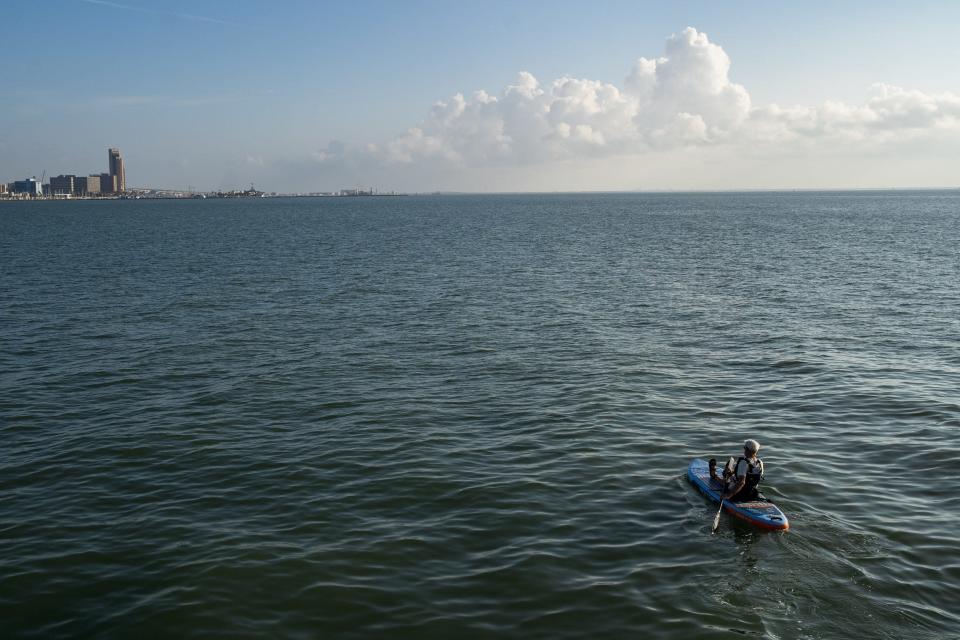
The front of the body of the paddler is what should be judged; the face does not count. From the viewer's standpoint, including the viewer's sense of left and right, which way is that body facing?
facing away from the viewer and to the left of the viewer
